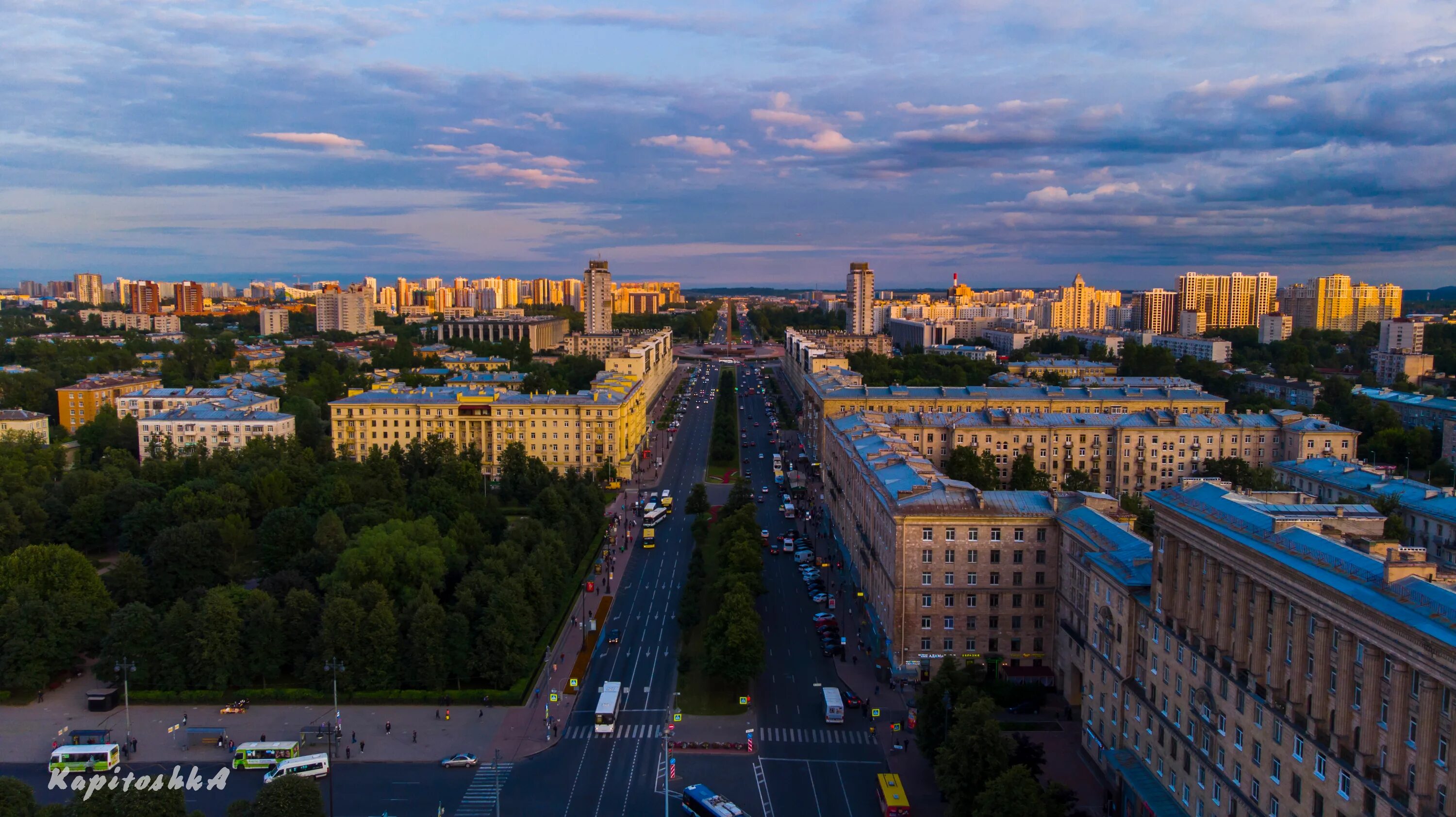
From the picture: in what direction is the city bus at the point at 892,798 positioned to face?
away from the camera

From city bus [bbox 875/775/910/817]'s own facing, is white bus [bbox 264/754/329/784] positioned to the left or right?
on its left

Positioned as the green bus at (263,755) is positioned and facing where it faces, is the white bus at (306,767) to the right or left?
on its left

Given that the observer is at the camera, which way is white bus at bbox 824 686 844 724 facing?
facing away from the viewer

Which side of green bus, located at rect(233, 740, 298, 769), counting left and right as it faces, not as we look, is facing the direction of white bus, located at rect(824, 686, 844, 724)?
back

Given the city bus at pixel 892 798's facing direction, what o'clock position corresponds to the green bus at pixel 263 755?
The green bus is roughly at 9 o'clock from the city bus.

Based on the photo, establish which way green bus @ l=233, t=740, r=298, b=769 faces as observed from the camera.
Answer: facing to the left of the viewer

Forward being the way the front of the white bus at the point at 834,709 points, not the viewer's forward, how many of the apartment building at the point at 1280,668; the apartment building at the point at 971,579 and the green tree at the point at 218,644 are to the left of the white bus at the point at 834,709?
1
